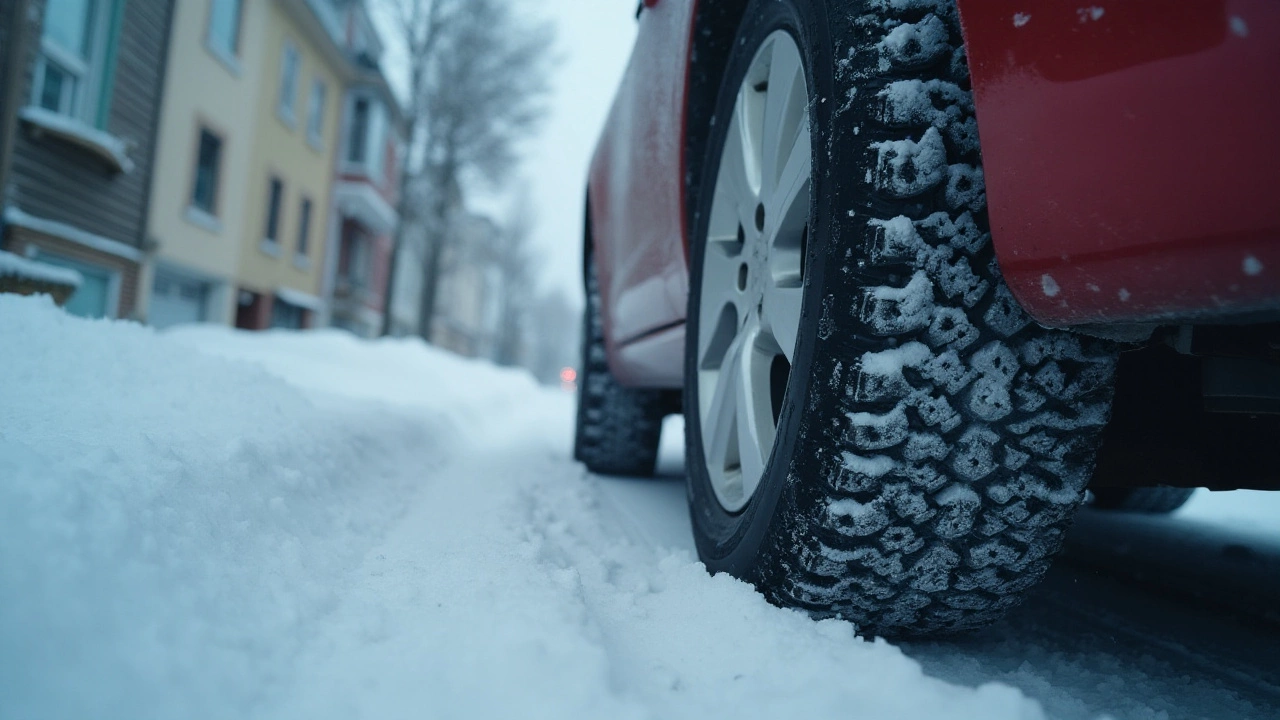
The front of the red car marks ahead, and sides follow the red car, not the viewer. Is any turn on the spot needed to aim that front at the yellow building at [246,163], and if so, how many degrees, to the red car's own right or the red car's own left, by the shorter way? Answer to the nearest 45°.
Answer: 0° — it already faces it

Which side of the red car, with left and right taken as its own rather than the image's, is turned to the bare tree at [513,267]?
front

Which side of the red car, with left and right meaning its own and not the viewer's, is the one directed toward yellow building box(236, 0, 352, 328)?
back

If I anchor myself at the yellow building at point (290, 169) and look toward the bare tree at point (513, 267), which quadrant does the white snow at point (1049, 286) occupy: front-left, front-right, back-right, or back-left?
back-right

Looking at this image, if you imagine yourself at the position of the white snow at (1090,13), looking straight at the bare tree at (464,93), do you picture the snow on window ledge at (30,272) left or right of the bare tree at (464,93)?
left
